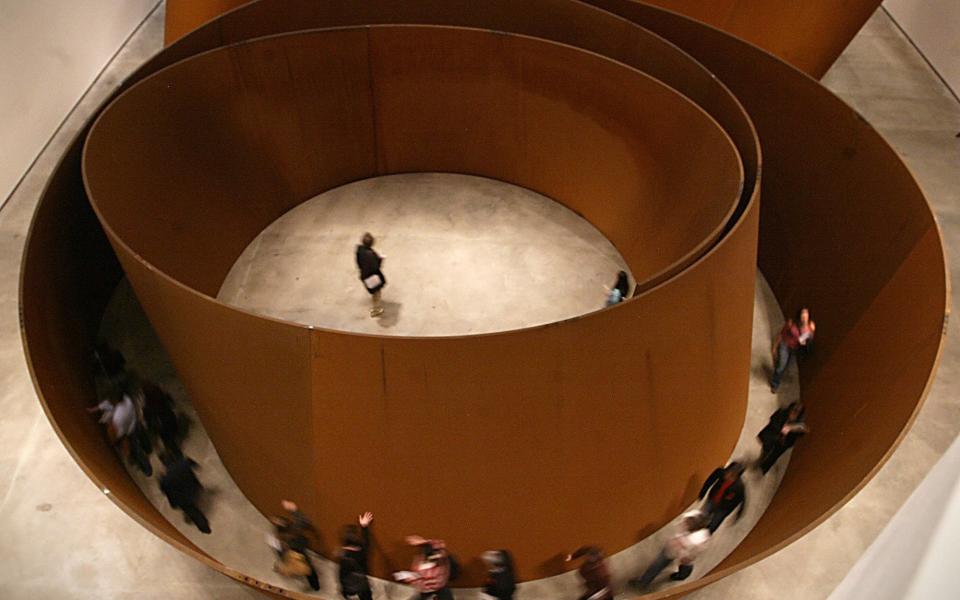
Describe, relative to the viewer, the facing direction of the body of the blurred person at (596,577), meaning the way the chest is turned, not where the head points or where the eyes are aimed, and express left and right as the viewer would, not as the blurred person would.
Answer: facing to the left of the viewer

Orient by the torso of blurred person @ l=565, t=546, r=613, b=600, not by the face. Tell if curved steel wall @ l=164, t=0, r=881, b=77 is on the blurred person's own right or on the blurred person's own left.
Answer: on the blurred person's own right

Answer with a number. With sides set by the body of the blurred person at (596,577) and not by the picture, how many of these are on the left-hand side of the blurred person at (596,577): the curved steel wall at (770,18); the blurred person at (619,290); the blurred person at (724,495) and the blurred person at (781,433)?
0

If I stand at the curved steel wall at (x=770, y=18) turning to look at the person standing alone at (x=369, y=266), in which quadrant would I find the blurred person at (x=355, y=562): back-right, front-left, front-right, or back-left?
front-left

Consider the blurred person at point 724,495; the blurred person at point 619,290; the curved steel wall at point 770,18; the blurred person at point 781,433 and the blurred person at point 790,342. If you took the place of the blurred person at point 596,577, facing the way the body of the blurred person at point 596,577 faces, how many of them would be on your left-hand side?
0

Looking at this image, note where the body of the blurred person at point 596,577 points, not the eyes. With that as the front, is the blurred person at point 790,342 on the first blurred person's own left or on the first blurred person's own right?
on the first blurred person's own right

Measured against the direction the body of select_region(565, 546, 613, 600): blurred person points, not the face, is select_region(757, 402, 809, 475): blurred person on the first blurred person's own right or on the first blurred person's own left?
on the first blurred person's own right

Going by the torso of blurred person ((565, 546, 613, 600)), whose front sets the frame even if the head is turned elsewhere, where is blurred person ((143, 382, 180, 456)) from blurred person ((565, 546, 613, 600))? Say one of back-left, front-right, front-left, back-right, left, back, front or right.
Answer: front

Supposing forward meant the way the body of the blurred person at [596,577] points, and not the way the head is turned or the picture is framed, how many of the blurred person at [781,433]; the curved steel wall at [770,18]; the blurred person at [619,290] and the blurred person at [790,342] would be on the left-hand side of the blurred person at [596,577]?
0
